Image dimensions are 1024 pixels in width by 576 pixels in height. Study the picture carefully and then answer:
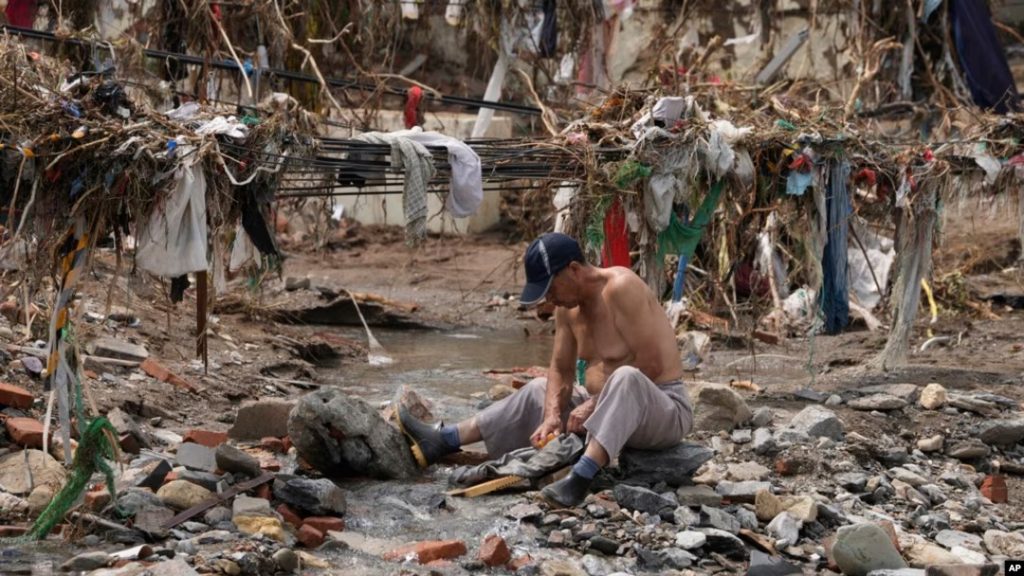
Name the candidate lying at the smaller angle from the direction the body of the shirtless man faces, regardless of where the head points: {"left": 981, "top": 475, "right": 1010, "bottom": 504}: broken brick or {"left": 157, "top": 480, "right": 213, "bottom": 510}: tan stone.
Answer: the tan stone

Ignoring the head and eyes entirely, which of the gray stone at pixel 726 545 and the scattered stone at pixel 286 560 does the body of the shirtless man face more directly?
the scattered stone

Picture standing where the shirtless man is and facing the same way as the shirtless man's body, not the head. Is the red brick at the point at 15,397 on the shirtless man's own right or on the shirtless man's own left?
on the shirtless man's own right

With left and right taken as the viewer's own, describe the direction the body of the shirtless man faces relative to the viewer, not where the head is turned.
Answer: facing the viewer and to the left of the viewer

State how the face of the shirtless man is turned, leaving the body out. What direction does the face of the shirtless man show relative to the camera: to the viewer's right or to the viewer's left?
to the viewer's left

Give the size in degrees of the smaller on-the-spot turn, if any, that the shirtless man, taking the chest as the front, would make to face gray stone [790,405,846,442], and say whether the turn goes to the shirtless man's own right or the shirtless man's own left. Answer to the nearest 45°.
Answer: approximately 180°

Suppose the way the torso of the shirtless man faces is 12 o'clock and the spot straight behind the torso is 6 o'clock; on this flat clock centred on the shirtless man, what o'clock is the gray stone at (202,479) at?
The gray stone is roughly at 1 o'clock from the shirtless man.

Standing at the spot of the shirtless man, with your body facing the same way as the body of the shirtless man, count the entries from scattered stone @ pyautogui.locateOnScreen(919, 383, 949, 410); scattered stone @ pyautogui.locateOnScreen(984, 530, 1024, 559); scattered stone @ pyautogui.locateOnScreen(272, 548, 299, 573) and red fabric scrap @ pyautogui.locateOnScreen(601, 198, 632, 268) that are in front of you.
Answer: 1

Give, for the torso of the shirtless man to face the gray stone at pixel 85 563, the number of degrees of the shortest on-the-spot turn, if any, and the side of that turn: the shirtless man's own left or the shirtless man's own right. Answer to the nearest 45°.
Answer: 0° — they already face it

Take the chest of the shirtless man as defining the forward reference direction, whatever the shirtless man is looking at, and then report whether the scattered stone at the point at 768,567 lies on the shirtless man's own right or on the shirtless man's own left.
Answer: on the shirtless man's own left

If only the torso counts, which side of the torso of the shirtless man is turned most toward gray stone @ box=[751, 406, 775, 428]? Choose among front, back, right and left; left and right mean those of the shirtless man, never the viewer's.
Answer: back

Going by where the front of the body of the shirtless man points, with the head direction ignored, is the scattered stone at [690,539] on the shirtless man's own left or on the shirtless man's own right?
on the shirtless man's own left

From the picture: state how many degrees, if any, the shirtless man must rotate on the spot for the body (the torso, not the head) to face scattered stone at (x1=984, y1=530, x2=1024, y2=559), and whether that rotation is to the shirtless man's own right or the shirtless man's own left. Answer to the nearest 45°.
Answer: approximately 135° to the shirtless man's own left

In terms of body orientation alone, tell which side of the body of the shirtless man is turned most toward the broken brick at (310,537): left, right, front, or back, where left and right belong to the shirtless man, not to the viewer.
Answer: front

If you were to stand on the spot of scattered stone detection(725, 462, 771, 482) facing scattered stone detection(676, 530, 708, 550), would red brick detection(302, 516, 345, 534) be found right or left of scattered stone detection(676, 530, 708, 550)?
right

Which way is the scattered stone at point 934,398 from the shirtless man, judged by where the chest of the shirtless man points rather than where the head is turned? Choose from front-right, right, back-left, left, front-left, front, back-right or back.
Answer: back

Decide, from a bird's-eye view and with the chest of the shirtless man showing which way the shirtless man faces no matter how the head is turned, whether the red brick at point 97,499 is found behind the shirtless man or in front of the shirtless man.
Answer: in front
